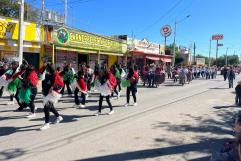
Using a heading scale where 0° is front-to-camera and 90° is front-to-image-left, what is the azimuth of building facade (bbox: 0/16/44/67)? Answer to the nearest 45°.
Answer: approximately 315°

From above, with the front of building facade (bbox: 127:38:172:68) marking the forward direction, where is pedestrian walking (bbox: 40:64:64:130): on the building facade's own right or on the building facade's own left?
on the building facade's own right

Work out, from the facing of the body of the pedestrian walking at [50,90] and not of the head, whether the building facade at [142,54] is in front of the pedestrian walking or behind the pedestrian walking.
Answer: behind

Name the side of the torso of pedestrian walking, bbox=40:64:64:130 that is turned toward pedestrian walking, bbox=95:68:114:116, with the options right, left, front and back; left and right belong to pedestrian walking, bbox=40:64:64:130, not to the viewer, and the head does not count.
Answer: back

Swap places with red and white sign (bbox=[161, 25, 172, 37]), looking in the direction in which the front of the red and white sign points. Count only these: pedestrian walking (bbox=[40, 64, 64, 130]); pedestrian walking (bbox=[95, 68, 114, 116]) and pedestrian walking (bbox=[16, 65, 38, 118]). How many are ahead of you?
3

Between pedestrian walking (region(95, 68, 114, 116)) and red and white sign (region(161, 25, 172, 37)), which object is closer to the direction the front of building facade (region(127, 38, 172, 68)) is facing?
the pedestrian walking

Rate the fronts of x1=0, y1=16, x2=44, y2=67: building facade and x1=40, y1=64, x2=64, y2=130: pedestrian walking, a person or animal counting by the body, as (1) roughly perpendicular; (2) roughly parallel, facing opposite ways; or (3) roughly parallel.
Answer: roughly perpendicular

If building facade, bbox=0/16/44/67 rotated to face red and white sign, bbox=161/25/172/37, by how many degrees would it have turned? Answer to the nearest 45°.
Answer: approximately 90° to its left
